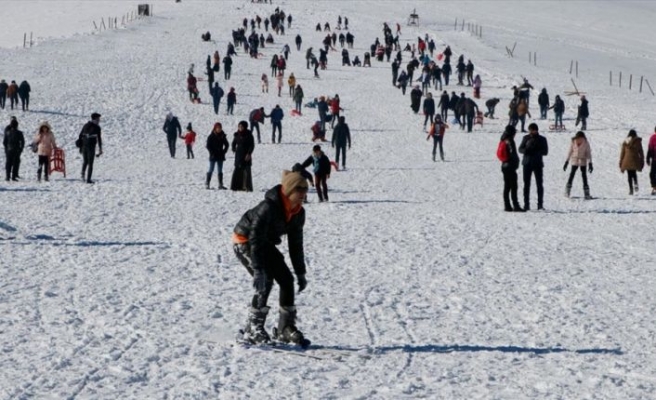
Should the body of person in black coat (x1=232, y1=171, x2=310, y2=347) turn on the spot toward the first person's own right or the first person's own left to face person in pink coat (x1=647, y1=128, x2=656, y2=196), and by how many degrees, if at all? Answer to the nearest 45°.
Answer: approximately 90° to the first person's own left

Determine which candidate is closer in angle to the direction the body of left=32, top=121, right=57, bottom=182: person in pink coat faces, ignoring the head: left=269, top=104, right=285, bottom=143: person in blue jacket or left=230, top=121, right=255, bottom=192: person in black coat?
the person in black coat

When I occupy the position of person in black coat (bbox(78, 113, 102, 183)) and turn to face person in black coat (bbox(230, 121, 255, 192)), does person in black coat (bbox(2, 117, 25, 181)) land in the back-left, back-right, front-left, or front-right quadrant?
back-left

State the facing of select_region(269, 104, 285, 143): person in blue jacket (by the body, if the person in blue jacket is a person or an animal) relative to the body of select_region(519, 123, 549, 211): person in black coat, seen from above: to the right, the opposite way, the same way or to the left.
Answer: the opposite way

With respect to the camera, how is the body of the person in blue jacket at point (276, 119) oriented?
away from the camera

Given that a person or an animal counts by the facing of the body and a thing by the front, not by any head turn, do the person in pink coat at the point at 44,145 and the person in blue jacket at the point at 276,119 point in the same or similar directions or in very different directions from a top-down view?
very different directions

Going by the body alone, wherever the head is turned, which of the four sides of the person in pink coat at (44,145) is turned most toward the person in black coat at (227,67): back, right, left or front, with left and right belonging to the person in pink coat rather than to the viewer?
back

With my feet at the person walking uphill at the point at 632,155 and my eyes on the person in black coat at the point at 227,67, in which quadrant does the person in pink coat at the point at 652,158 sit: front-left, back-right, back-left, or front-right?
back-right
